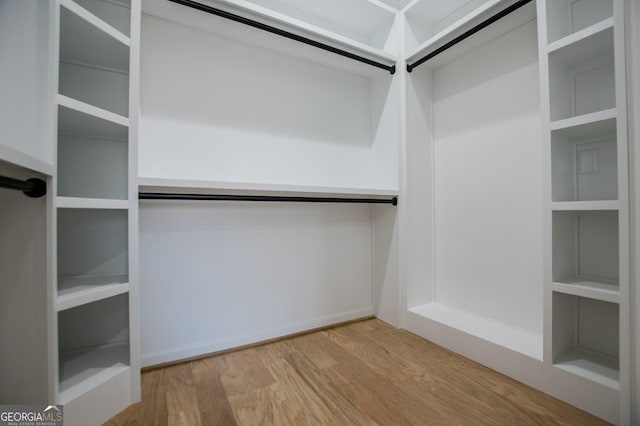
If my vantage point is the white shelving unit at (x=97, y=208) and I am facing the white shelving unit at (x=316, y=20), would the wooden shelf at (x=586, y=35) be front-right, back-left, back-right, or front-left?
front-right

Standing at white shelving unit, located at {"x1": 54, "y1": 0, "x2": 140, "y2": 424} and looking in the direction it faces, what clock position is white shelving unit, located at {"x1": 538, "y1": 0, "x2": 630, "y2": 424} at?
white shelving unit, located at {"x1": 538, "y1": 0, "x2": 630, "y2": 424} is roughly at 12 o'clock from white shelving unit, located at {"x1": 54, "y1": 0, "x2": 140, "y2": 424}.

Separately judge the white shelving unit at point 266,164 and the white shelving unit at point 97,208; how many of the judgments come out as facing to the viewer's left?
0

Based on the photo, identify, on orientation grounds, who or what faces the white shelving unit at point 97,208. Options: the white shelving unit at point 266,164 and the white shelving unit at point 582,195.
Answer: the white shelving unit at point 582,195

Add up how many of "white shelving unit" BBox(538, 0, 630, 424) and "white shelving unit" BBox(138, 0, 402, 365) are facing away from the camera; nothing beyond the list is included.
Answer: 0

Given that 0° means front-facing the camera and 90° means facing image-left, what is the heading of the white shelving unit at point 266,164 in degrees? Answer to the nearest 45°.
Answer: approximately 315°

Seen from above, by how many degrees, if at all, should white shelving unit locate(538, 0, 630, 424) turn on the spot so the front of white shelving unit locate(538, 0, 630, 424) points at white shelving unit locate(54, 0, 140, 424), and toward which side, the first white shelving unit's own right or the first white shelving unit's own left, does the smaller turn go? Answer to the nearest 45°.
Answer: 0° — it already faces it

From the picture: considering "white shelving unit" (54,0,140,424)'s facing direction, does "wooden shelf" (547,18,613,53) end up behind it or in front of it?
in front

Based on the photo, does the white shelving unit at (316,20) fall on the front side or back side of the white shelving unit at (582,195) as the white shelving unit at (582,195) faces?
on the front side

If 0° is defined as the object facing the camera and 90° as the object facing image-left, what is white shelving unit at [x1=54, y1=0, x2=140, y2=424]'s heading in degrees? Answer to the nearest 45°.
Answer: approximately 315°

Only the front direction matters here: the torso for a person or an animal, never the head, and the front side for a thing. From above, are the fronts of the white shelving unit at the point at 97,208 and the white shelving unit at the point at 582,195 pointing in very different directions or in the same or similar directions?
very different directions

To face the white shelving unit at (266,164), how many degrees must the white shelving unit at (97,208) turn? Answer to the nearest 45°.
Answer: approximately 45° to its left

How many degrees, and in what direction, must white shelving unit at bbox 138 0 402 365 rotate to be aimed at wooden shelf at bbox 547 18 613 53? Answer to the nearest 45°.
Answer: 0° — it already faces it

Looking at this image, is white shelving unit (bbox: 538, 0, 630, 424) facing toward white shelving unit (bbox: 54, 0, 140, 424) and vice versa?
yes

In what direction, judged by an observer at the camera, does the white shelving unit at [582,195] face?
facing the viewer and to the left of the viewer

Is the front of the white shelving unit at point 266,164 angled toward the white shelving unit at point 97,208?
no
